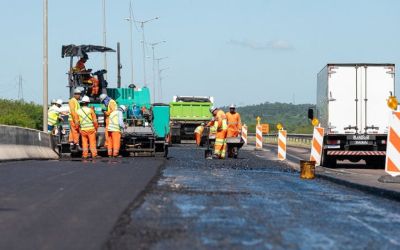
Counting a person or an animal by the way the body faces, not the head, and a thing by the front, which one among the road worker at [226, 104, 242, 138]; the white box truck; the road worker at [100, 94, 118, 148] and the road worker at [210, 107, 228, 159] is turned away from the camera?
the white box truck

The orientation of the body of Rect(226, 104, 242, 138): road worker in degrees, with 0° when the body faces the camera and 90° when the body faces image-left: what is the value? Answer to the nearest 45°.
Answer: approximately 0°

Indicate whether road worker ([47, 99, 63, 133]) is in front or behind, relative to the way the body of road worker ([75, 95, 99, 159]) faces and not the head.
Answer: in front

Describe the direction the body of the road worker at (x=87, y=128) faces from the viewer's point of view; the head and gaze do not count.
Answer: away from the camera

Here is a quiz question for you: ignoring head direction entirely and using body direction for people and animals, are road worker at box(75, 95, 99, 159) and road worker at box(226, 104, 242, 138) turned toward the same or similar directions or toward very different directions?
very different directions

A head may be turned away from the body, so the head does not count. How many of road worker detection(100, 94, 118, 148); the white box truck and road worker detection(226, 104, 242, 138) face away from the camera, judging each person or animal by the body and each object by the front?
1

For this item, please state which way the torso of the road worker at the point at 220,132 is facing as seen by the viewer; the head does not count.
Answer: to the viewer's left

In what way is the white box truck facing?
away from the camera
